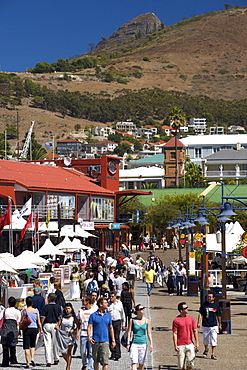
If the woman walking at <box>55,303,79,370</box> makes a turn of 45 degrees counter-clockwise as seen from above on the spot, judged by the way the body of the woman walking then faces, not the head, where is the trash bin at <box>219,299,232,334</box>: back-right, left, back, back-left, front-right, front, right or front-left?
left

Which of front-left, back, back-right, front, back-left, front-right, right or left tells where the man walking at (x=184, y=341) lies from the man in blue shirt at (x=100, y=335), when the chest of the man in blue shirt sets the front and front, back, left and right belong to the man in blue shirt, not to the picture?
left

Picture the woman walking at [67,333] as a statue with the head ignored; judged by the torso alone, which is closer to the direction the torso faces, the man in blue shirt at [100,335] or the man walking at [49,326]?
the man in blue shirt

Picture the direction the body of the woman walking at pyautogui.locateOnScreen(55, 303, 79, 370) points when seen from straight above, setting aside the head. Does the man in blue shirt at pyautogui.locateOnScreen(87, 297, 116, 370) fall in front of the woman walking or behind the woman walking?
in front

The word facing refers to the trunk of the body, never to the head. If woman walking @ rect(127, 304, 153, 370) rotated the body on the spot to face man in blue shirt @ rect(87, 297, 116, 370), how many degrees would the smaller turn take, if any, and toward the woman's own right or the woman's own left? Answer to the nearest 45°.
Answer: approximately 90° to the woman's own right

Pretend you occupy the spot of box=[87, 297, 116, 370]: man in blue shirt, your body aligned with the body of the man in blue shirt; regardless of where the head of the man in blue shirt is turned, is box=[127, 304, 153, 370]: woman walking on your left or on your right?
on your left

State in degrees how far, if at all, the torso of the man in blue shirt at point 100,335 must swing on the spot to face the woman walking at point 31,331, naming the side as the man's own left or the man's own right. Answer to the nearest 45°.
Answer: approximately 135° to the man's own right

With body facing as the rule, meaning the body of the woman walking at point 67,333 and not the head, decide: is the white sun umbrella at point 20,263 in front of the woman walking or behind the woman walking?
behind

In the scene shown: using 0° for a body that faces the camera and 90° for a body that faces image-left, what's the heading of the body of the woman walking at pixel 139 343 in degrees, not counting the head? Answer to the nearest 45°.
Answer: approximately 0°
